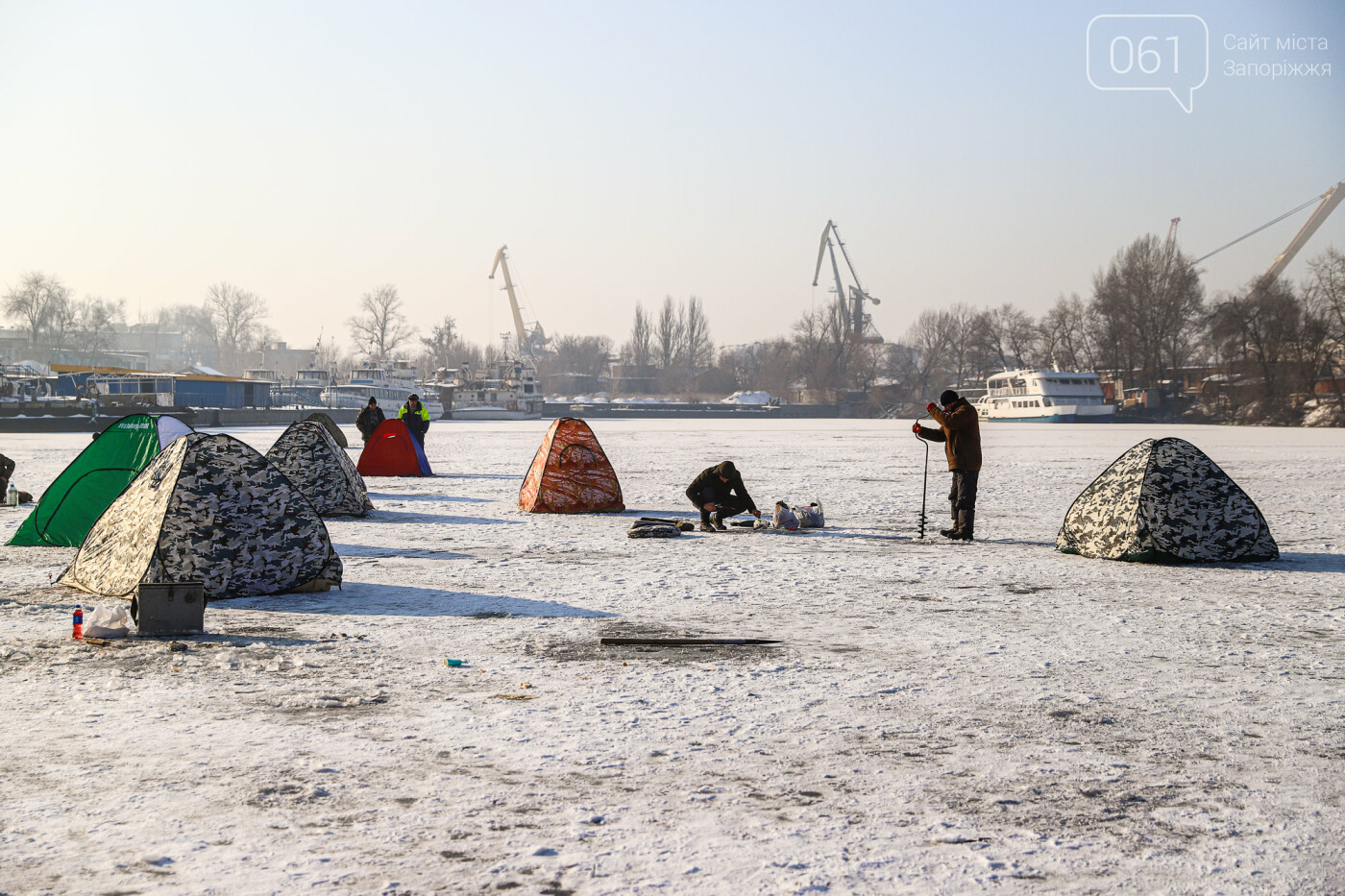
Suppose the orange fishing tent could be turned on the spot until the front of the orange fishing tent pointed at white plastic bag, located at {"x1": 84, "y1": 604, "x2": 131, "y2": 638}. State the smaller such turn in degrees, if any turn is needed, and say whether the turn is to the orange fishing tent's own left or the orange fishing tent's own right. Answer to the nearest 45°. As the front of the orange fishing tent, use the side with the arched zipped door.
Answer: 0° — it already faces it

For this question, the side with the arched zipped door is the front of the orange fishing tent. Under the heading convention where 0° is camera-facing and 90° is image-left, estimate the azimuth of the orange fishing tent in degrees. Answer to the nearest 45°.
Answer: approximately 0°

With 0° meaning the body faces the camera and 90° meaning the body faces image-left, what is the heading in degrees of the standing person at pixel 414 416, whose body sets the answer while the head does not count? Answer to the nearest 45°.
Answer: approximately 0°

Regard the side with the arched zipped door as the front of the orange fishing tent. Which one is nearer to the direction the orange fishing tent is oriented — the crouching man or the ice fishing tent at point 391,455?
the crouching man

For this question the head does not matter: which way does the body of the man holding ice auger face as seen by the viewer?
to the viewer's left

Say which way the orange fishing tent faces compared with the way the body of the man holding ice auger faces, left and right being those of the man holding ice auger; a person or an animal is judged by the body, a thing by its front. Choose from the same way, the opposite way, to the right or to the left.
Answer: to the left

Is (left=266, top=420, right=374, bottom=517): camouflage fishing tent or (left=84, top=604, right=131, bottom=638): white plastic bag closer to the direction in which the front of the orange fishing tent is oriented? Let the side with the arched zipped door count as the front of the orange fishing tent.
the white plastic bag
